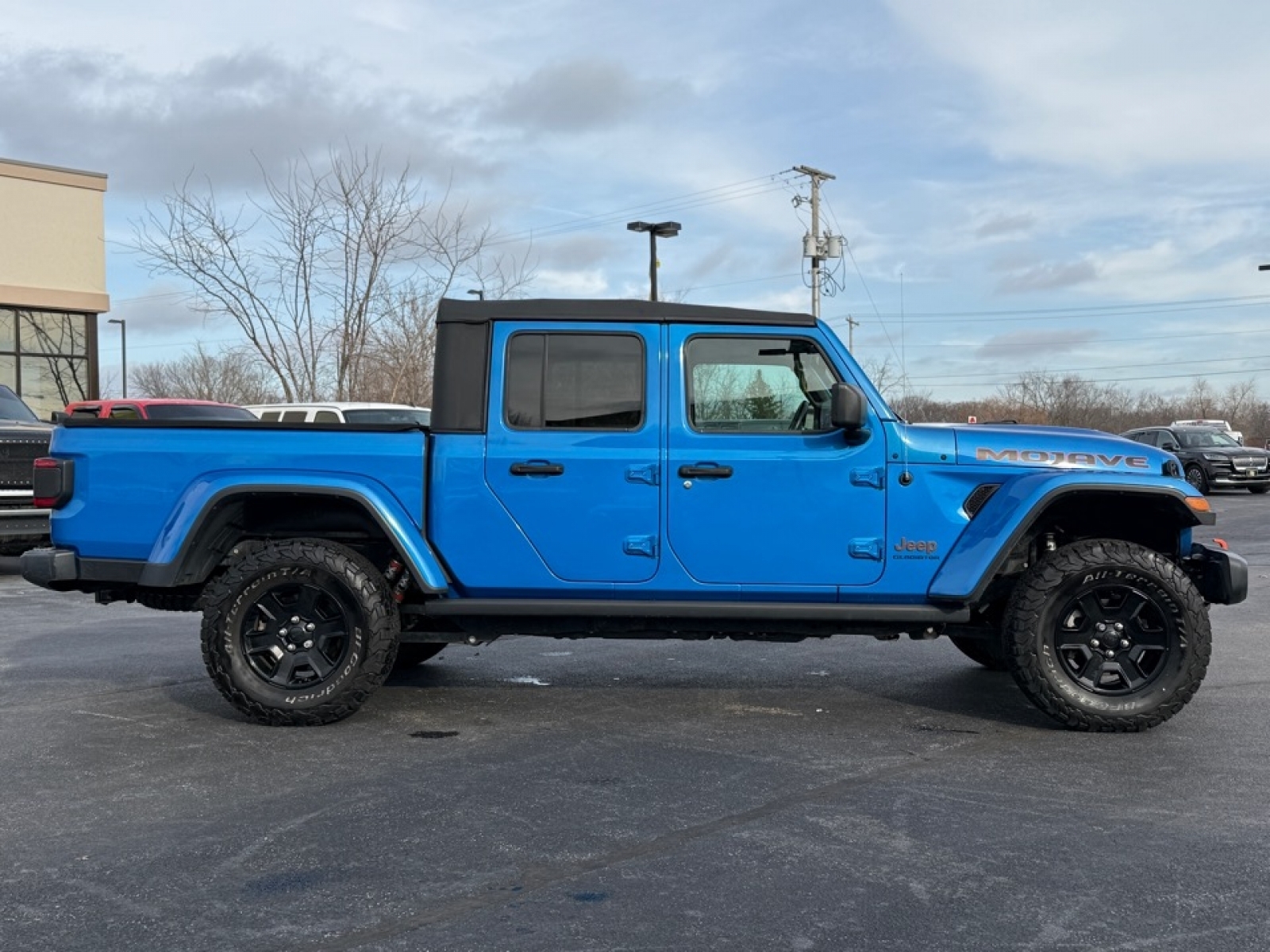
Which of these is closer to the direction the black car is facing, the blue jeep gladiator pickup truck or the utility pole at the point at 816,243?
the blue jeep gladiator pickup truck

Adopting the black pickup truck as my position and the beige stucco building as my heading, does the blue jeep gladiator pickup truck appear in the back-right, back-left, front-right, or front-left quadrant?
back-right

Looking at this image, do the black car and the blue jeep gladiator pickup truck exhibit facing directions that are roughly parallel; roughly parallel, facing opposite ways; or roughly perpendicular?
roughly perpendicular

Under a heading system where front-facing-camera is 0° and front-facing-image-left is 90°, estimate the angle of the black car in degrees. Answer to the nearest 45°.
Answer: approximately 315°

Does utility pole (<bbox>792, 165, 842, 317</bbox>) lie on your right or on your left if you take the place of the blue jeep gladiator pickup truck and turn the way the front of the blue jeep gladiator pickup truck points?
on your left

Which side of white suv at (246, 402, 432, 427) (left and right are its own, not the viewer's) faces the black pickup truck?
right

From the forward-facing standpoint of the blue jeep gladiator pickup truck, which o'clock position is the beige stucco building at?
The beige stucco building is roughly at 8 o'clock from the blue jeep gladiator pickup truck.

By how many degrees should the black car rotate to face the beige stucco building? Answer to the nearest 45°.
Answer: approximately 90° to its right

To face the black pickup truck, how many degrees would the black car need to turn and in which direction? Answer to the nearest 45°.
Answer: approximately 90° to its right

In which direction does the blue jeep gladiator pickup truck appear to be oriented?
to the viewer's right

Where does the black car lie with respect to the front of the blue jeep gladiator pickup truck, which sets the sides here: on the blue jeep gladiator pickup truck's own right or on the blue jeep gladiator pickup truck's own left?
on the blue jeep gladiator pickup truck's own left

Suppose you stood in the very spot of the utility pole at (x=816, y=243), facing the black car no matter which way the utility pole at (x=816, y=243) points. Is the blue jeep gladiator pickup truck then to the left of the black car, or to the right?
right
